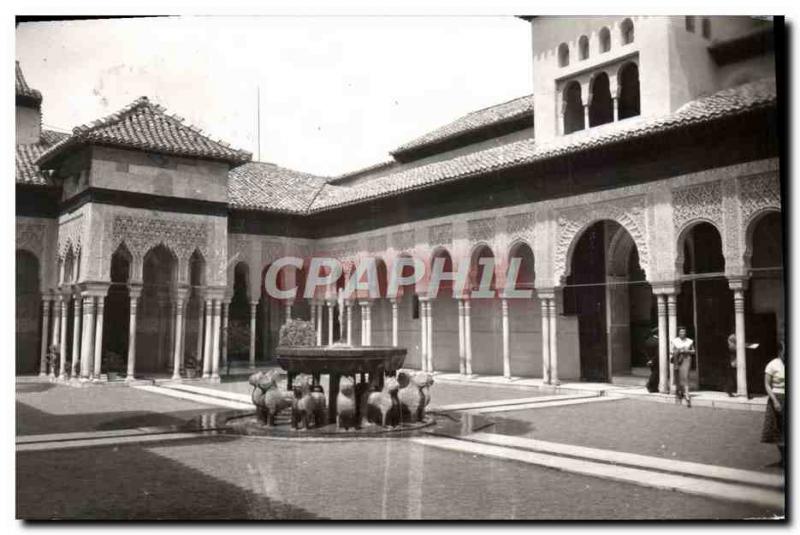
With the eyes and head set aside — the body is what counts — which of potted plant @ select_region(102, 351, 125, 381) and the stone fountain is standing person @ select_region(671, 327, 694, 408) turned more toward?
the stone fountain

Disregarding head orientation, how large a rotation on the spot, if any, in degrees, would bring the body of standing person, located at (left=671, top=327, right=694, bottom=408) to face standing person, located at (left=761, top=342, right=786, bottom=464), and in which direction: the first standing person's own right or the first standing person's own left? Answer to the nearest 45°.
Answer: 0° — they already face them

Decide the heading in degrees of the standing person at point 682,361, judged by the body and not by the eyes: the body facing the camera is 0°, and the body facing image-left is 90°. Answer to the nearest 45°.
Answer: approximately 0°

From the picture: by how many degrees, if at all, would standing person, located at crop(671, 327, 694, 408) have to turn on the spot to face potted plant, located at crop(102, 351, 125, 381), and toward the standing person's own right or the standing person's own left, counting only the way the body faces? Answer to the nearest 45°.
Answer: approximately 90° to the standing person's own right

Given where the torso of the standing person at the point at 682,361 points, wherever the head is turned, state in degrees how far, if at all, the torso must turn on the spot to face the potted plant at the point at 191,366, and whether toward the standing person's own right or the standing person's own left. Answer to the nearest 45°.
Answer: approximately 90° to the standing person's own right

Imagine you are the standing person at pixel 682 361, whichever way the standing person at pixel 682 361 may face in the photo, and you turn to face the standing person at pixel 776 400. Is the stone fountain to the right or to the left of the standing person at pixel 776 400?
right
